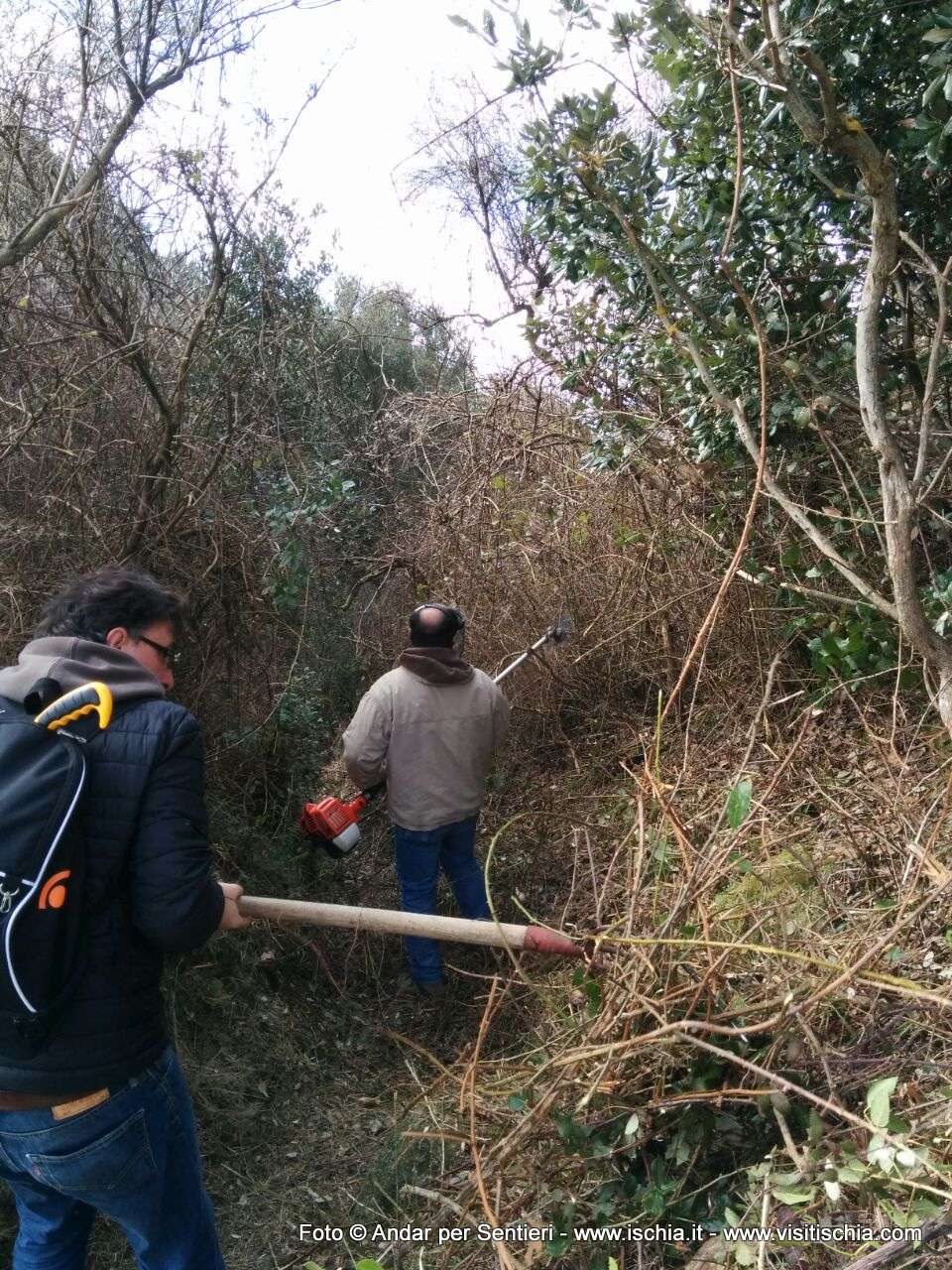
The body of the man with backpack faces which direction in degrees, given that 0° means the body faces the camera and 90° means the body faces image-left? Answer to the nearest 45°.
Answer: approximately 225°

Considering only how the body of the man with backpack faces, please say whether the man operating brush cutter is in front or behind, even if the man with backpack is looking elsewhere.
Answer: in front
